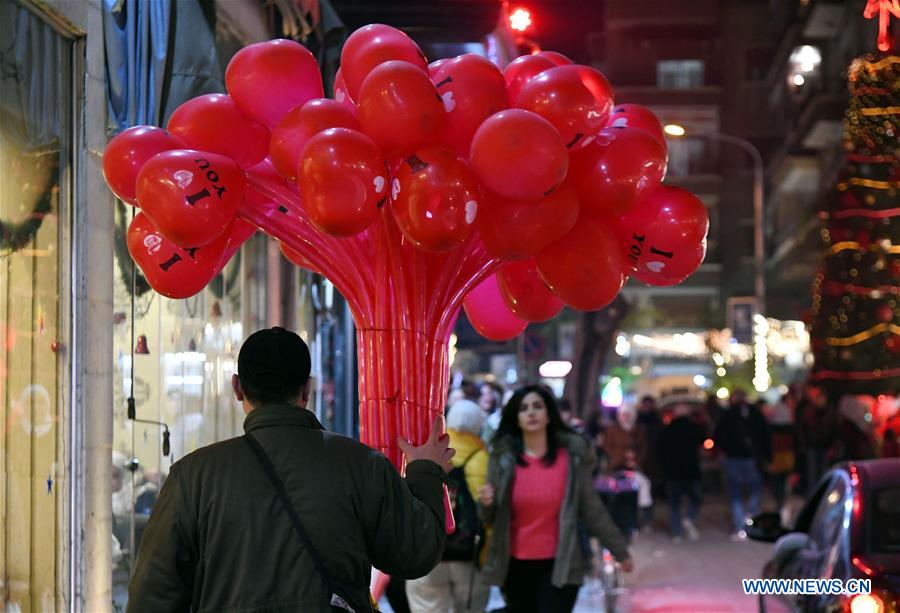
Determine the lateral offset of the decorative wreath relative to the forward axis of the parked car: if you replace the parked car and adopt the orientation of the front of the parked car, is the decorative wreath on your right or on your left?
on your left

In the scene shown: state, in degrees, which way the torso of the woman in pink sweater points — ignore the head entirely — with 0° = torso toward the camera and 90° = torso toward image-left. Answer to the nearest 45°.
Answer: approximately 0°

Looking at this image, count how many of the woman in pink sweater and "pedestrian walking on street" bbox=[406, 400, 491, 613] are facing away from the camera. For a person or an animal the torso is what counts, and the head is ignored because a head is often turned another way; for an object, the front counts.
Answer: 1

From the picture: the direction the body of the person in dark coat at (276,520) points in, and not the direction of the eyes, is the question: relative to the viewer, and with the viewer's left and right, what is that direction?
facing away from the viewer

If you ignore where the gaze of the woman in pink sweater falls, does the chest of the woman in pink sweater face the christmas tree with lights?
no

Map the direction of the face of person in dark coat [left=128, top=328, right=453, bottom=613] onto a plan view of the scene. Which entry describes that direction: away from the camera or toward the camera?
away from the camera

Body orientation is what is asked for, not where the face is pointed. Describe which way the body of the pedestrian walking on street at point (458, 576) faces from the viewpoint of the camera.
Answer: away from the camera

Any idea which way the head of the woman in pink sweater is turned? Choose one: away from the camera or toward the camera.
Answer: toward the camera

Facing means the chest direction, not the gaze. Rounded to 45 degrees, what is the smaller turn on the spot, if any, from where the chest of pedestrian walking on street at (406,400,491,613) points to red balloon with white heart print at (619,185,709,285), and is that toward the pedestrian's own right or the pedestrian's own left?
approximately 180°

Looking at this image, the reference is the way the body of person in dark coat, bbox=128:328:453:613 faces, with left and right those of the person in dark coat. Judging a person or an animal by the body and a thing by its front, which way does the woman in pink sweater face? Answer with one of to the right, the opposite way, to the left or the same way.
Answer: the opposite way

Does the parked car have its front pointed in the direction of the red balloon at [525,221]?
no

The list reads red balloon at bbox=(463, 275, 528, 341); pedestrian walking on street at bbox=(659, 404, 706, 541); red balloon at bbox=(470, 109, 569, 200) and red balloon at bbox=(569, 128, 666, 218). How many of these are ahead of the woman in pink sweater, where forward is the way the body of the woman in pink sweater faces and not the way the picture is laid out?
3
